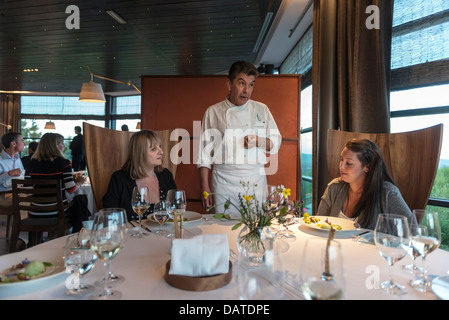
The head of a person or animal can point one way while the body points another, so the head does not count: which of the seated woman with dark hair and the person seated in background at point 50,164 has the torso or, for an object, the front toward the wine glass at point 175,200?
the seated woman with dark hair

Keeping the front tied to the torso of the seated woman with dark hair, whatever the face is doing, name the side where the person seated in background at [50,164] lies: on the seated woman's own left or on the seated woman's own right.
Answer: on the seated woman's own right

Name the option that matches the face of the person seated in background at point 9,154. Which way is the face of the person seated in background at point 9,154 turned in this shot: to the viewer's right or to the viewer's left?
to the viewer's right

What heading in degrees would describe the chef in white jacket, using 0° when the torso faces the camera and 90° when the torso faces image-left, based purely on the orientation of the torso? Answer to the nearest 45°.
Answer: approximately 0°

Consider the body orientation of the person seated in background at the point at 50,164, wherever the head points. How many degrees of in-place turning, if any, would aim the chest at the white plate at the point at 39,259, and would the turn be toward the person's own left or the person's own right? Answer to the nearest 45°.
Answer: approximately 135° to the person's own right

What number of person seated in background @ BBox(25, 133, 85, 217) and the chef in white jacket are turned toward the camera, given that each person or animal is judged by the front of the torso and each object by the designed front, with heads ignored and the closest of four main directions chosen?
1

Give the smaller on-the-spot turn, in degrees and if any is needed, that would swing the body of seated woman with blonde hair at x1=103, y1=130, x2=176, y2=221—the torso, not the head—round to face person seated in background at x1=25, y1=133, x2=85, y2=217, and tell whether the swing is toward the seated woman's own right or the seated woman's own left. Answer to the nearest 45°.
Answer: approximately 180°

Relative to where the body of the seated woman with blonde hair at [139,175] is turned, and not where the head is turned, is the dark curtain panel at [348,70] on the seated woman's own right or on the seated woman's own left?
on the seated woman's own left

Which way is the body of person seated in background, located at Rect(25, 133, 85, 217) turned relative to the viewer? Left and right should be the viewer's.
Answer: facing away from the viewer and to the right of the viewer

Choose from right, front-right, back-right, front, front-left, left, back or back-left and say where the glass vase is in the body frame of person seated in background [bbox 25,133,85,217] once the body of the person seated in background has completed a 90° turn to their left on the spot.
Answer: back-left

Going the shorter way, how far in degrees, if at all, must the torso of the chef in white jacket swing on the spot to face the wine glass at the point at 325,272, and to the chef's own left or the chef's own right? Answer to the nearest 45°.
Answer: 0° — they already face it

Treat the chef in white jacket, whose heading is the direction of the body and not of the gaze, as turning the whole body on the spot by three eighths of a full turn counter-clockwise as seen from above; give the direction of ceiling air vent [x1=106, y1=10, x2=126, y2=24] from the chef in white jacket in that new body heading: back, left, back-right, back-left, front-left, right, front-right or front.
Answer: left
